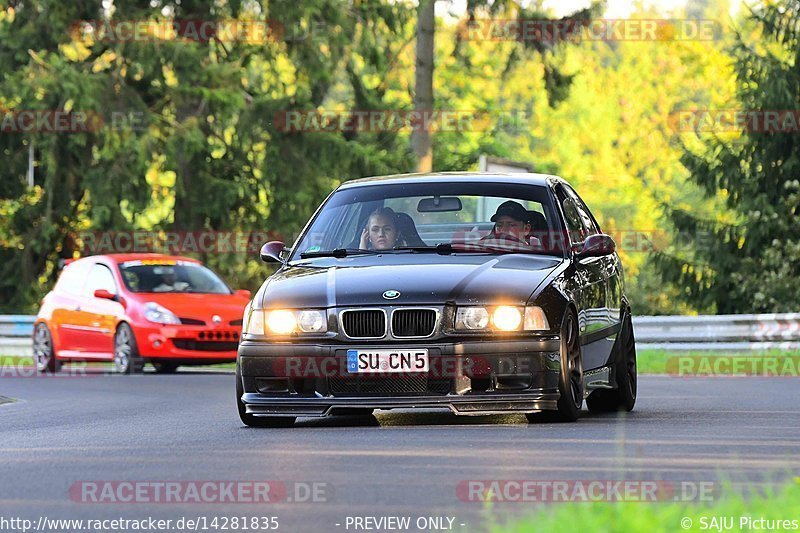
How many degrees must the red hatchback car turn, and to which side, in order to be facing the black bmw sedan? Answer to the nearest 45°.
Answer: approximately 45° to its right

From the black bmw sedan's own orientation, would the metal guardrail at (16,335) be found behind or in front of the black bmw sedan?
behind

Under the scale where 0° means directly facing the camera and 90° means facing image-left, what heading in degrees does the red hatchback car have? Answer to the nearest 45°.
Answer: approximately 315°

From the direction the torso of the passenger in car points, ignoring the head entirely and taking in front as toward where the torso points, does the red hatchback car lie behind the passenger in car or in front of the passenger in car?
behind

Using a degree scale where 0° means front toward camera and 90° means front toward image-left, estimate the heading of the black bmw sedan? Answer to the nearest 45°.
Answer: approximately 0°

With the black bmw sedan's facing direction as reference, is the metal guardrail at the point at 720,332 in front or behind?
behind

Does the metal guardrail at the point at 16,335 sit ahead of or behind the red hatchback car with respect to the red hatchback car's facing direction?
behind
